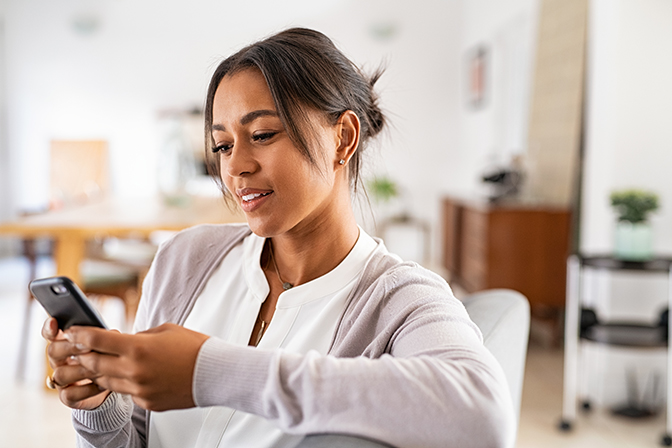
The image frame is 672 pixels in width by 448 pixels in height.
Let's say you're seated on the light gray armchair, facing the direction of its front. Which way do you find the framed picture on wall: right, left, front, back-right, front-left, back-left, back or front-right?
back-right

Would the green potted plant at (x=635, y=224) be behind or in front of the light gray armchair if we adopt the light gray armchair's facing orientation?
behind

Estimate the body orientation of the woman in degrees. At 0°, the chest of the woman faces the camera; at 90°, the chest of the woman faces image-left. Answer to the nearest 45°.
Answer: approximately 45°

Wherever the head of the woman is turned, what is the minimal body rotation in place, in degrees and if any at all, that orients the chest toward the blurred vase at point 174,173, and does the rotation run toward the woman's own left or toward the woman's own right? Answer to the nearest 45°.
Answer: approximately 135° to the woman's own right

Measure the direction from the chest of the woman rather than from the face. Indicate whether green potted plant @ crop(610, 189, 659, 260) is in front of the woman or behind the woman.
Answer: behind

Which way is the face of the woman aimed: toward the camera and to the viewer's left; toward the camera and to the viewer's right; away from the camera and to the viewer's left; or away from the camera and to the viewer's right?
toward the camera and to the viewer's left

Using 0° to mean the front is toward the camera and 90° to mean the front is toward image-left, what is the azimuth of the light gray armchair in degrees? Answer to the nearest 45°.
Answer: approximately 45°

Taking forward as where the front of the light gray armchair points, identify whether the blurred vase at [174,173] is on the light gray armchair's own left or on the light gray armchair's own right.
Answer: on the light gray armchair's own right

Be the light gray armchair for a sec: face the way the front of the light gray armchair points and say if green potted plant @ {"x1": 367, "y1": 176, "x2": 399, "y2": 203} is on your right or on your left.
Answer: on your right
